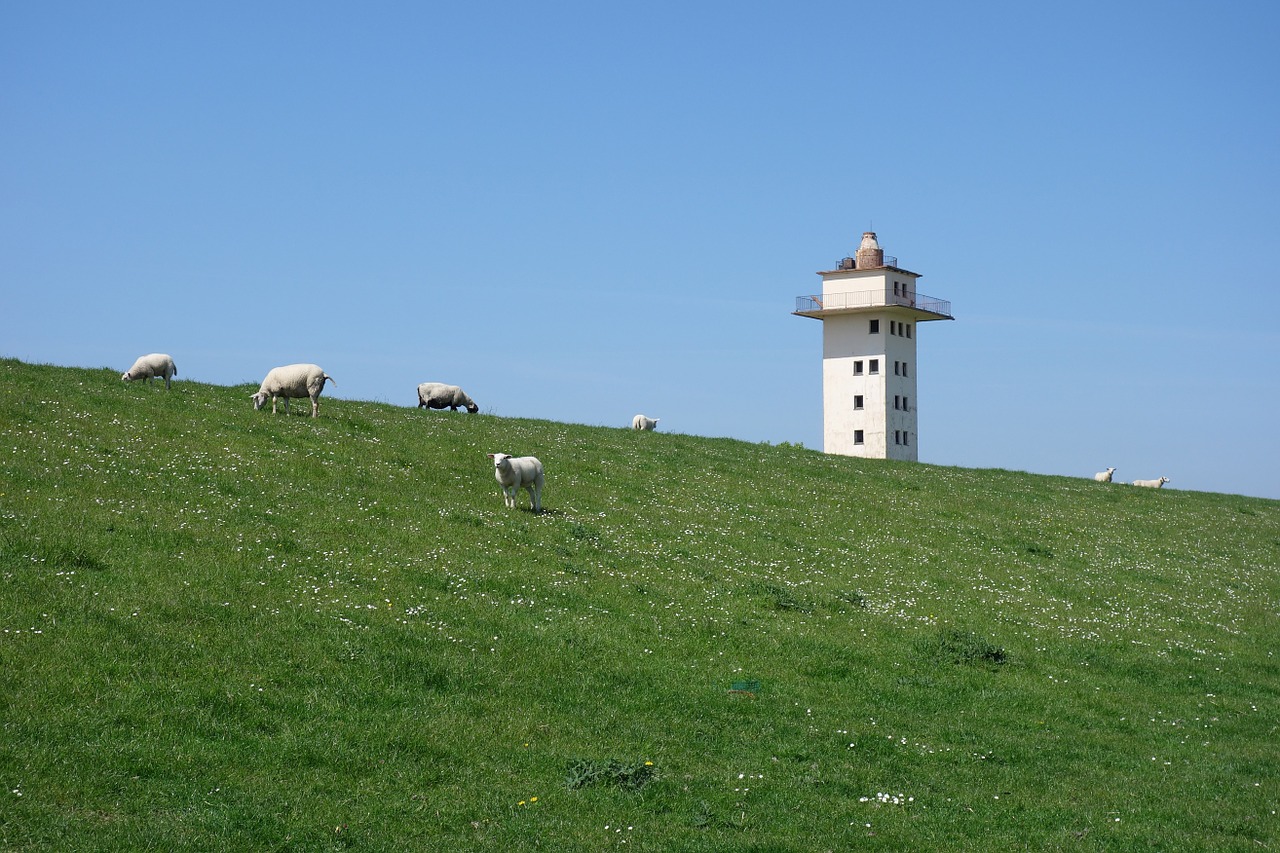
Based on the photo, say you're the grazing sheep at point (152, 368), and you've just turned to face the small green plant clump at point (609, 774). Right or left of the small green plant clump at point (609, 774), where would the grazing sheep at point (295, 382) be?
left

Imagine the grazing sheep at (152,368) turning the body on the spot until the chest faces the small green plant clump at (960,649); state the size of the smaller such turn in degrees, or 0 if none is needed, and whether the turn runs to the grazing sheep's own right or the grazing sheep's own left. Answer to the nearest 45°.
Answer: approximately 135° to the grazing sheep's own left

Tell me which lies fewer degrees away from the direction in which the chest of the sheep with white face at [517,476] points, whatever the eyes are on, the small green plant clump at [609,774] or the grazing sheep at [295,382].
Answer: the small green plant clump

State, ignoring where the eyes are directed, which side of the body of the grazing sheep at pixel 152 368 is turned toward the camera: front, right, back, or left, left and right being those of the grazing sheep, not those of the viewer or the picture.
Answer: left

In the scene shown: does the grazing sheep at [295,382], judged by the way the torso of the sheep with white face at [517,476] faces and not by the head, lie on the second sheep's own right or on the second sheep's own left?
on the second sheep's own right

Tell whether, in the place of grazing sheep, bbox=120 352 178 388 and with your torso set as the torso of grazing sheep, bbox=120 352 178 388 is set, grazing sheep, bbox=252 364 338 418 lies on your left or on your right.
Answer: on your left

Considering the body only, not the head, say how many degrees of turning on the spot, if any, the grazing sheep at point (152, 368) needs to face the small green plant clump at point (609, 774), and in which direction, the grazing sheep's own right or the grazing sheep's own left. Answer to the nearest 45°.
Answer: approximately 90° to the grazing sheep's own left

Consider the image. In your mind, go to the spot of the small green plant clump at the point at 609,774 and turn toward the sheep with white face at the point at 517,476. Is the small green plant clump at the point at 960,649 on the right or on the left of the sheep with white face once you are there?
right
